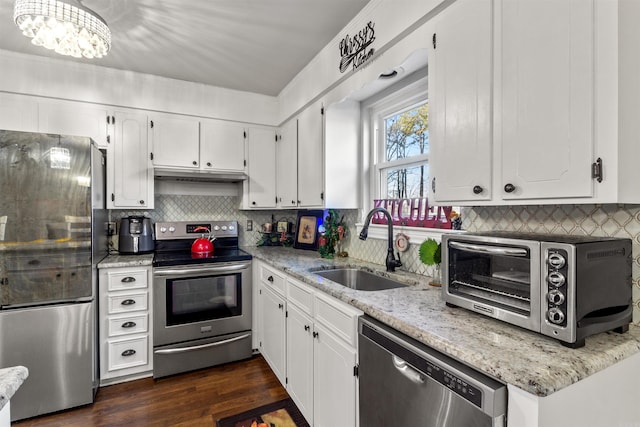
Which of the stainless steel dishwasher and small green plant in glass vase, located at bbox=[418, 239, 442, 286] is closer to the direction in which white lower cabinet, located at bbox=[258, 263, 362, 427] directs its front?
the stainless steel dishwasher

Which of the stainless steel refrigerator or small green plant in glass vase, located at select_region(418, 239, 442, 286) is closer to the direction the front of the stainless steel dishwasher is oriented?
the stainless steel refrigerator

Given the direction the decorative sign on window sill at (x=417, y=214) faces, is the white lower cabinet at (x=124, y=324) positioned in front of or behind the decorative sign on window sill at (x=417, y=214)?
in front

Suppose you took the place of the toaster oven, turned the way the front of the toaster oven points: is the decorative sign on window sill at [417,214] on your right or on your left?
on your right

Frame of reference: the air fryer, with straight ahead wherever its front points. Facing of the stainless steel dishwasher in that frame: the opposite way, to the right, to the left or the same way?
to the right

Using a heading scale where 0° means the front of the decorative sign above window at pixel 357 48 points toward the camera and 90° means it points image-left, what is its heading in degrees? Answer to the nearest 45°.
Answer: approximately 45°

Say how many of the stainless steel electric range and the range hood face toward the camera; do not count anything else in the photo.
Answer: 2

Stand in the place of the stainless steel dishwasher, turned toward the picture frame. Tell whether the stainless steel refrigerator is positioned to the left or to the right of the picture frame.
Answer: left

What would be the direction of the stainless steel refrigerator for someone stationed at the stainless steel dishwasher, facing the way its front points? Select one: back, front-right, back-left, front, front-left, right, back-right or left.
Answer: front-right

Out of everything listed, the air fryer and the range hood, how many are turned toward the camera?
2

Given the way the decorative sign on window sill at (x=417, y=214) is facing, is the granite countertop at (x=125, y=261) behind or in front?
in front

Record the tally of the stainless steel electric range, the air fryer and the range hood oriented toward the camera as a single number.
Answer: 3

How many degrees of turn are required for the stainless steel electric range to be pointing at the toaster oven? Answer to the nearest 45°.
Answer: approximately 45° to its left

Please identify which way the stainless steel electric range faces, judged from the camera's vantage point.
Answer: facing the viewer

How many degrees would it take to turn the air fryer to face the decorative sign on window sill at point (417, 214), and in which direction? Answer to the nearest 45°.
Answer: approximately 45° to its left

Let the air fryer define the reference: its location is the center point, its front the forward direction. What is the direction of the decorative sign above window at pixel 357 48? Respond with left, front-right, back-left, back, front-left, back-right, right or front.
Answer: front-left

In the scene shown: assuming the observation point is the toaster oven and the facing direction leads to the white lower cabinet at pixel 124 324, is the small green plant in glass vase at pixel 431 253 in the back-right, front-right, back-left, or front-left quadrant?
front-right
